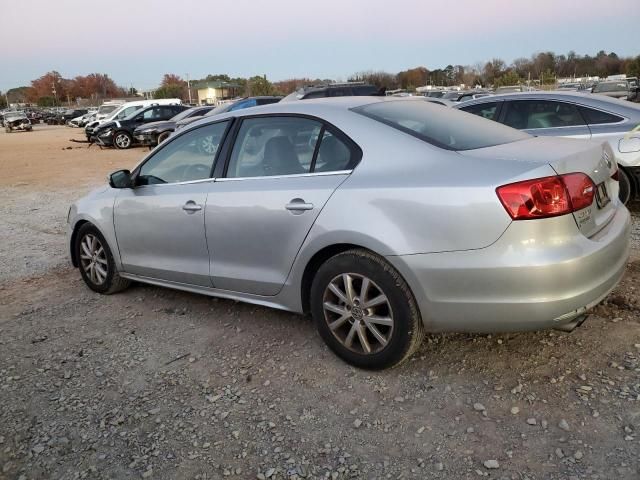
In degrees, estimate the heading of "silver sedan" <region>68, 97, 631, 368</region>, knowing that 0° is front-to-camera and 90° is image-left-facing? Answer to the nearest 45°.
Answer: approximately 135°

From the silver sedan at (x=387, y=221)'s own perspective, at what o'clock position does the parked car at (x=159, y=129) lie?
The parked car is roughly at 1 o'clock from the silver sedan.

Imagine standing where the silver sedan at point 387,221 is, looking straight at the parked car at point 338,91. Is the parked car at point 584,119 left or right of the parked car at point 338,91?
right

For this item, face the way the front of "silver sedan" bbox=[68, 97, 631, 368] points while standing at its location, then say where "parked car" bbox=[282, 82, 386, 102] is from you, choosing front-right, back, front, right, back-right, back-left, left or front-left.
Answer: front-right

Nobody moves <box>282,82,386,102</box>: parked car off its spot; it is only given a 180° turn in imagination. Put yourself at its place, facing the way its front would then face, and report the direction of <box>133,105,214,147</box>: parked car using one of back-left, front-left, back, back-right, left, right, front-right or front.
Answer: back-left

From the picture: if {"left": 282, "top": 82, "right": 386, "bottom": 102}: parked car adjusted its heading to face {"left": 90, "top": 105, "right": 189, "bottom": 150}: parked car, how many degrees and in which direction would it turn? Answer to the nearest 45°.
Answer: approximately 45° to its right

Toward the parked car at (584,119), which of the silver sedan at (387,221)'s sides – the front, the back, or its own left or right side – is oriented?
right

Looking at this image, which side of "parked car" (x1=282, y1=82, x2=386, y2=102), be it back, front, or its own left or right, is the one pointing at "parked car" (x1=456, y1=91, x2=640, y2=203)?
left

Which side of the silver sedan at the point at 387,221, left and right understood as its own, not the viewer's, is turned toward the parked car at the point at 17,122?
front

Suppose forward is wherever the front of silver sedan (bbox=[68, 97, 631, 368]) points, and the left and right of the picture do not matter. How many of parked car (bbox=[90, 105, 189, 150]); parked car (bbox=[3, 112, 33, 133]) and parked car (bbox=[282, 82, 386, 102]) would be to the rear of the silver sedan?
0

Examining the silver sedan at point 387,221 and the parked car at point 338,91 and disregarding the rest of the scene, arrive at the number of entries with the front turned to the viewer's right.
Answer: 0
